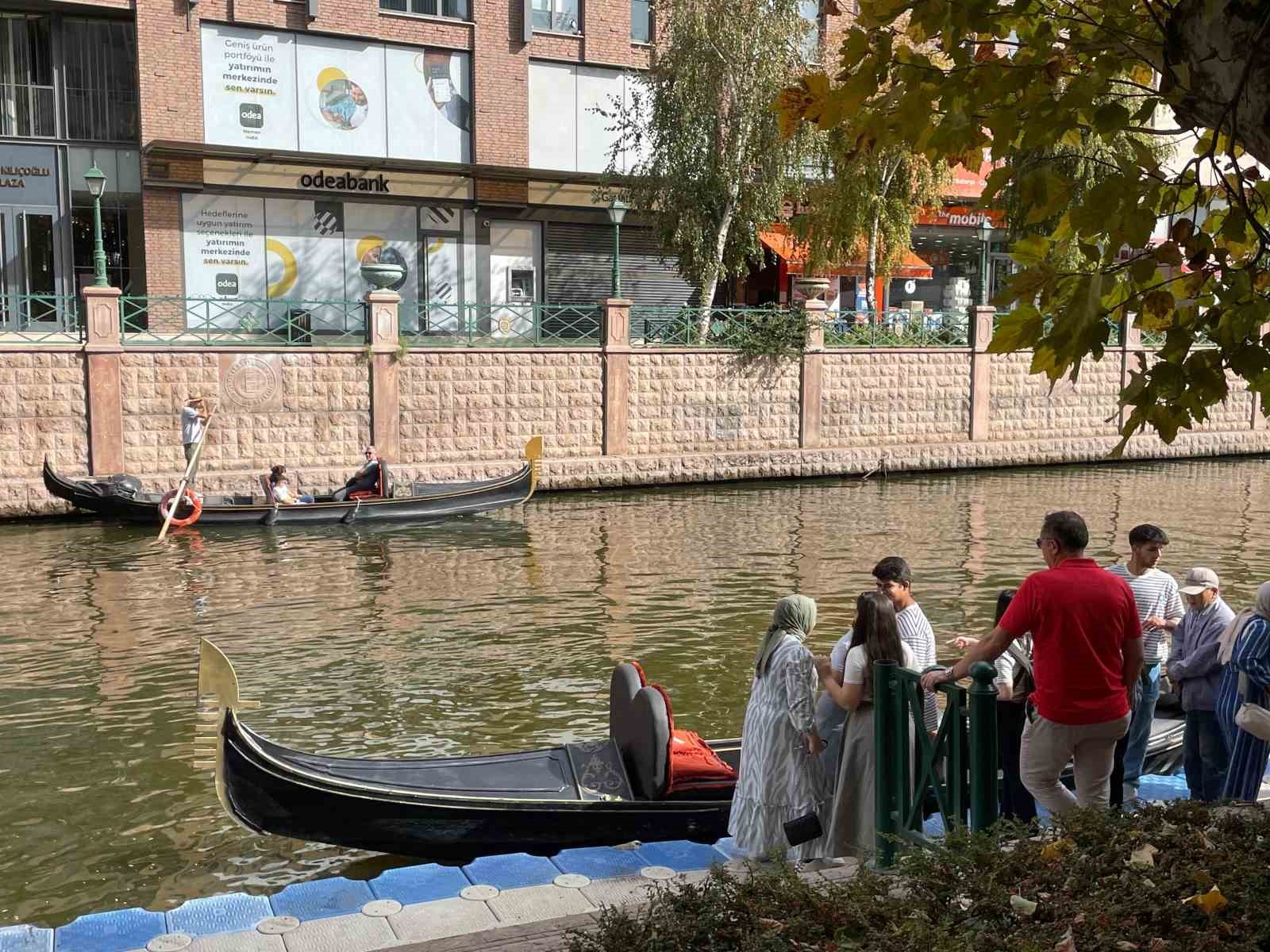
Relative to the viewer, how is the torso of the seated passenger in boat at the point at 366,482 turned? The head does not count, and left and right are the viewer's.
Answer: facing to the left of the viewer

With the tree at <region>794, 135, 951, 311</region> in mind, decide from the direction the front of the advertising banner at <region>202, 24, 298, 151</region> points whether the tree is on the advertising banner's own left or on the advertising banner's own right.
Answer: on the advertising banner's own left

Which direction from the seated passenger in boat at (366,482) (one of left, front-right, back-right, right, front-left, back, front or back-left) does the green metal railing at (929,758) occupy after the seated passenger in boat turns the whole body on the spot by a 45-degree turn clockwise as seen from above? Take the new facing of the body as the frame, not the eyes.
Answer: back-left

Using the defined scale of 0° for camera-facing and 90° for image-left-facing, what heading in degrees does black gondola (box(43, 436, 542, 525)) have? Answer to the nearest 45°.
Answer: approximately 270°

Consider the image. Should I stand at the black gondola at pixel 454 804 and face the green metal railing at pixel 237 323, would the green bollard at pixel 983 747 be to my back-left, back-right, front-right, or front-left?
back-right

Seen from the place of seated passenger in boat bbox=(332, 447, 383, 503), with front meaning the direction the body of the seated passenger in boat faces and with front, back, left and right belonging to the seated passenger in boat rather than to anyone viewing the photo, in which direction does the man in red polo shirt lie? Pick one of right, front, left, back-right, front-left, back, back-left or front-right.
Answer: left

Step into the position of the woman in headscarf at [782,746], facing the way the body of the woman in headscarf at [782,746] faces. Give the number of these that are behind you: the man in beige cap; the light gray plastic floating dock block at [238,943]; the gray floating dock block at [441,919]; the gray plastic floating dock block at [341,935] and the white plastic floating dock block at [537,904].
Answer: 4

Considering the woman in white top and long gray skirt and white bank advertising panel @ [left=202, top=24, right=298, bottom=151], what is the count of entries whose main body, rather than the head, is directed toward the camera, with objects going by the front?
1

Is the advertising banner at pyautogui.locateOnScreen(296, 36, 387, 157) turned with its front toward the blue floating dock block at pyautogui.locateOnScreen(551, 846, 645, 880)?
yes

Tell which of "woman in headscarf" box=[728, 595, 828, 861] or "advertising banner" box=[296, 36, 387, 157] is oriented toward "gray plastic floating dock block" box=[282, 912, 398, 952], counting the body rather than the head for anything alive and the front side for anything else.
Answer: the advertising banner

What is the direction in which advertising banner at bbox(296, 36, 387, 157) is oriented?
toward the camera

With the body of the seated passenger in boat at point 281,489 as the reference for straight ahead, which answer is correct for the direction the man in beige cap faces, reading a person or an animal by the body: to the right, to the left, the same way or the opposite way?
the opposite way

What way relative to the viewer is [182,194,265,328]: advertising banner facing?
toward the camera

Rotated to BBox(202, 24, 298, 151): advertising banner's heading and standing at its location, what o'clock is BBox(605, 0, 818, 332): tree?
The tree is roughly at 10 o'clock from the advertising banner.

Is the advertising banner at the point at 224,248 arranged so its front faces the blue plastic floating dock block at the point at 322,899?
yes

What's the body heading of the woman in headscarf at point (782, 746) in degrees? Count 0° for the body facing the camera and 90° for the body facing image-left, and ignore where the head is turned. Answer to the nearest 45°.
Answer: approximately 225°
